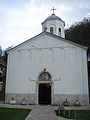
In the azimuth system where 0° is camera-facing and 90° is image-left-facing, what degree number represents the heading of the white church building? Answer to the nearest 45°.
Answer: approximately 0°

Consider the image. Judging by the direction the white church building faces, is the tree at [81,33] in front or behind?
behind
